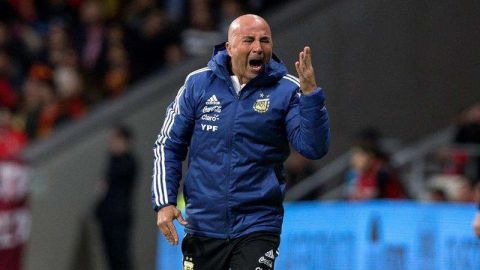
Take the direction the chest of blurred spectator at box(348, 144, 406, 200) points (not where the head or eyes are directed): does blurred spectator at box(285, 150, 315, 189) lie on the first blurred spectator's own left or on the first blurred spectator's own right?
on the first blurred spectator's own right

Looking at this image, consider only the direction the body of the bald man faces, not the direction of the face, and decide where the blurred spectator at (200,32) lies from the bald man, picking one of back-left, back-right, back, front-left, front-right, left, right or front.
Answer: back

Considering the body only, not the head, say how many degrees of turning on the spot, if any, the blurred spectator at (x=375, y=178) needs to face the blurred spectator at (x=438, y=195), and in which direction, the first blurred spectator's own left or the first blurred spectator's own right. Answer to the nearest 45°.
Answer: approximately 135° to the first blurred spectator's own left

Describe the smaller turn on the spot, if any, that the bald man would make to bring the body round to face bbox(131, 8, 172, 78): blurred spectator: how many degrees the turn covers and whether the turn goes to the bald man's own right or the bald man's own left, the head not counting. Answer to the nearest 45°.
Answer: approximately 180°

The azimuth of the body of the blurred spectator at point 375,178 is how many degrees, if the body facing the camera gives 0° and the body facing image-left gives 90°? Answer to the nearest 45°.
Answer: approximately 45°
